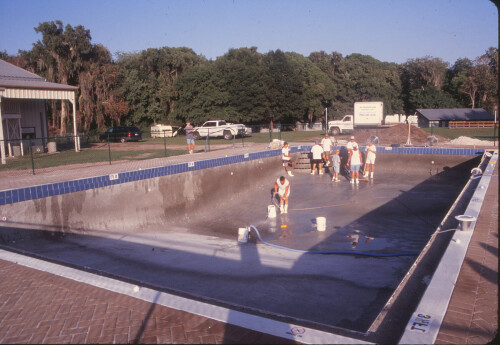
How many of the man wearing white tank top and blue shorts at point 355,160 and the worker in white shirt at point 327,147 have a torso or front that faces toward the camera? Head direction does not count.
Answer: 1

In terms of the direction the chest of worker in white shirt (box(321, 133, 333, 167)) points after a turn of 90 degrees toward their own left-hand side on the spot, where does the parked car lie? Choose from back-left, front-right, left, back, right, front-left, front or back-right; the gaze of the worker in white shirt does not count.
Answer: back-left

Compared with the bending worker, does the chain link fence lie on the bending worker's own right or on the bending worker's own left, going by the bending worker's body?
on the bending worker's own right

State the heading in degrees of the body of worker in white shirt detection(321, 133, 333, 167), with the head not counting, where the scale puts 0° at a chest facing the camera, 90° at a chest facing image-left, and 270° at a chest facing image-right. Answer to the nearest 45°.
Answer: approximately 0°
